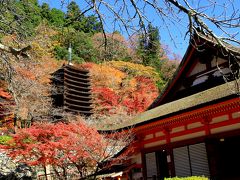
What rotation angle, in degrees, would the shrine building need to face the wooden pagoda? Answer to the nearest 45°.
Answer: approximately 90° to its right

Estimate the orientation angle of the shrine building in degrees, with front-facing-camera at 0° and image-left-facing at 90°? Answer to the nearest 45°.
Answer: approximately 45°
